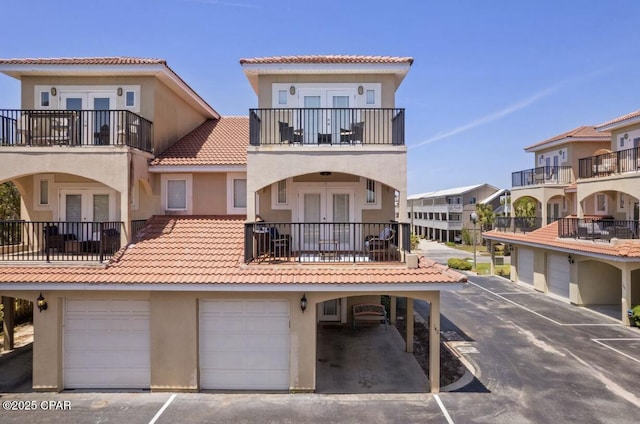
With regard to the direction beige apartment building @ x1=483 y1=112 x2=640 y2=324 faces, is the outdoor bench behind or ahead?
ahead

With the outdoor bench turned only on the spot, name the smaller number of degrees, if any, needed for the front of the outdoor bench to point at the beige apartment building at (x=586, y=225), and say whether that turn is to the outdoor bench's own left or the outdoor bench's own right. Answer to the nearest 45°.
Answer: approximately 135° to the outdoor bench's own left

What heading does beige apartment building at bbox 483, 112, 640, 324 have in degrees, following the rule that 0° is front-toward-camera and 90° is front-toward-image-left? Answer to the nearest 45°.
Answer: approximately 45°

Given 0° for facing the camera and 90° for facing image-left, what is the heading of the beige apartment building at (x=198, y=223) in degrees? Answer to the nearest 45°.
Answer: approximately 0°

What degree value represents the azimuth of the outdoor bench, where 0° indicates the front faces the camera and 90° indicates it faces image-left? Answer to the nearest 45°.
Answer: approximately 0°

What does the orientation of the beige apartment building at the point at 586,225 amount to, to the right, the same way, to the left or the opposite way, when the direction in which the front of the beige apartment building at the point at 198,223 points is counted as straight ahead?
to the right

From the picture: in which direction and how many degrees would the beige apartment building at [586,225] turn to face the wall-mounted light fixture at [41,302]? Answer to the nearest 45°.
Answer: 0° — it already faces it

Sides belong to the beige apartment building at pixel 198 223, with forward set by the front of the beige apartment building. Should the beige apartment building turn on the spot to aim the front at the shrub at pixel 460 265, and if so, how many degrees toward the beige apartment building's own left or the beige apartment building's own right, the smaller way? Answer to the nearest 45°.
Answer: approximately 135° to the beige apartment building's own left

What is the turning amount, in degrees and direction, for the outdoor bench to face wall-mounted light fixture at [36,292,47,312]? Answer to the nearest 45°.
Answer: approximately 45° to its right

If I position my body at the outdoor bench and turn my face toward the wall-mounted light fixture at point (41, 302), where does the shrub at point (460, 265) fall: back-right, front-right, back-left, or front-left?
back-right

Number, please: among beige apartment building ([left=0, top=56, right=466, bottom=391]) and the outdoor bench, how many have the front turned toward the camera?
2

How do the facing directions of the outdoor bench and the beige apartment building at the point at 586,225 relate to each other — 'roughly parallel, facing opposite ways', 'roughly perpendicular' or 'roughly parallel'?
roughly perpendicular
